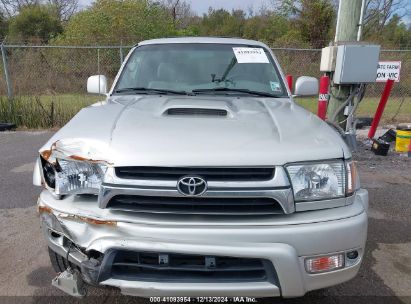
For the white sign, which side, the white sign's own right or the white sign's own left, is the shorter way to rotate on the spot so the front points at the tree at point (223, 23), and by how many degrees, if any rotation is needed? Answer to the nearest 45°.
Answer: approximately 135° to the white sign's own right

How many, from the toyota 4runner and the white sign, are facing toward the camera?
2

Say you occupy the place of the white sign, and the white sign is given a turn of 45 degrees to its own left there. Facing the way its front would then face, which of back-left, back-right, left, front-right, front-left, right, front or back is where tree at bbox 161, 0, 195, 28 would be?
back

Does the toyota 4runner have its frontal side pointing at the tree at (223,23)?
no

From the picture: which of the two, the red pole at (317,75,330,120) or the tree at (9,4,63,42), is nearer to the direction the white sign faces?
the red pole

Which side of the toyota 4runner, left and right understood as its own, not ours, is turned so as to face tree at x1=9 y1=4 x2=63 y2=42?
back

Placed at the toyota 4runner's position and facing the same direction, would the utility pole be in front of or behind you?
behind

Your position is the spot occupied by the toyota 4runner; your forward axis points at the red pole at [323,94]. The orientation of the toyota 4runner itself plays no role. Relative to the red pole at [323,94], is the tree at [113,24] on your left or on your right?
left

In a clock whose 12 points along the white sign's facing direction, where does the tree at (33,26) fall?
The tree is roughly at 4 o'clock from the white sign.

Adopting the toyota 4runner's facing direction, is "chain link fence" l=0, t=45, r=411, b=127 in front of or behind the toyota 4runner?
behind

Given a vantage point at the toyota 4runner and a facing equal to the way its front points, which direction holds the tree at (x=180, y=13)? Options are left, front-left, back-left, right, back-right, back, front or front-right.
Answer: back

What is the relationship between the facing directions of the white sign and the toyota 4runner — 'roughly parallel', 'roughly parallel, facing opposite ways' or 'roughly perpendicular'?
roughly parallel

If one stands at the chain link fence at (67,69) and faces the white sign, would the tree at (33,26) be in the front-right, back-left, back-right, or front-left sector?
back-left

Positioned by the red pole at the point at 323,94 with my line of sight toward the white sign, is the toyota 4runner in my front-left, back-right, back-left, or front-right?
back-right

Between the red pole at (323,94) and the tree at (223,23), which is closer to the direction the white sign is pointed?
the red pole

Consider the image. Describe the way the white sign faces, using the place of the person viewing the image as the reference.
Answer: facing the viewer
